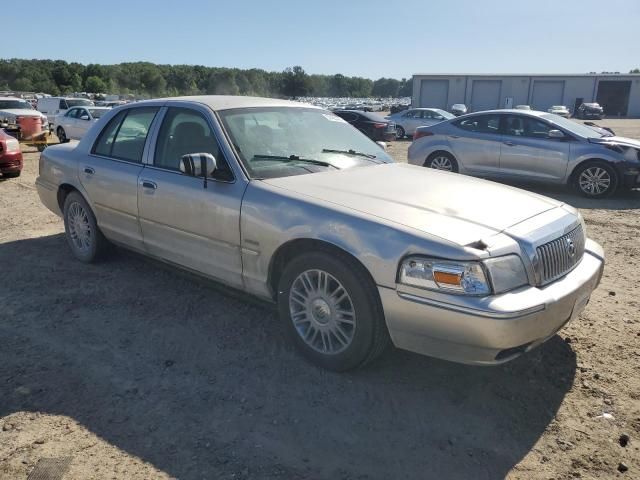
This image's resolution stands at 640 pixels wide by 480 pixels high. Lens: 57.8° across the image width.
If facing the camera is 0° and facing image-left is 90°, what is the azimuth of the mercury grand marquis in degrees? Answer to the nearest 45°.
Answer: approximately 315°

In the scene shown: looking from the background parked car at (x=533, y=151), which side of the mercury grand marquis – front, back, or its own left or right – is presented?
left

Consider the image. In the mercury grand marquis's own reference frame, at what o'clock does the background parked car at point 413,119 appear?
The background parked car is roughly at 8 o'clock from the mercury grand marquis.

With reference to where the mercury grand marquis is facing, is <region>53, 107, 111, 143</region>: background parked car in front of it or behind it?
behind

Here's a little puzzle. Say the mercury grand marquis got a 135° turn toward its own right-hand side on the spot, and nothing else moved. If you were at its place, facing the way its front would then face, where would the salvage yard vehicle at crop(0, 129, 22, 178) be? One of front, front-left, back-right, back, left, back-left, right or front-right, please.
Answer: front-right

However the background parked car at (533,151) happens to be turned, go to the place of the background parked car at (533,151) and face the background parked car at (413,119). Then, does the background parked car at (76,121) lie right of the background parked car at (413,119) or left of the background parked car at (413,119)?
left
